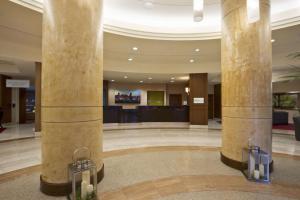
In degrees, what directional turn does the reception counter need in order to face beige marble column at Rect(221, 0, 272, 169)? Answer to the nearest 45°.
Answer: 0° — it already faces it

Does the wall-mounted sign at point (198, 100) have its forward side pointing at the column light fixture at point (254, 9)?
yes

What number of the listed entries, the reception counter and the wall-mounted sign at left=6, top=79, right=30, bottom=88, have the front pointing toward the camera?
2

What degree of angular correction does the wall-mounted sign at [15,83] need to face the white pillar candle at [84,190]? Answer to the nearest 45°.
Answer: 0° — it already faces it

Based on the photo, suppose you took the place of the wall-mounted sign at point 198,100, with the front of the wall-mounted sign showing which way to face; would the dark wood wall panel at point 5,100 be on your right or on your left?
on your right

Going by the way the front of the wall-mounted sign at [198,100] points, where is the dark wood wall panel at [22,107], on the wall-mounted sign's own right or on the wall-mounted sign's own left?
on the wall-mounted sign's own right

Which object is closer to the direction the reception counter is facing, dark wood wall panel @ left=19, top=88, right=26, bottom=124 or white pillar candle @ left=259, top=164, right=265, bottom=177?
the white pillar candle

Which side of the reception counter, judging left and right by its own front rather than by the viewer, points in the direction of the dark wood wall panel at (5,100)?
right

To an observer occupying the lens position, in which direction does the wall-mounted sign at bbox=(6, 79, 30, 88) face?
facing the viewer

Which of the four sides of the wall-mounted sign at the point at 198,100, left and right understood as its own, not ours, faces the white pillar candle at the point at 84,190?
front

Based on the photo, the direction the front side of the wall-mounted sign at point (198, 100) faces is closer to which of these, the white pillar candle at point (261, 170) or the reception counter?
the white pillar candle

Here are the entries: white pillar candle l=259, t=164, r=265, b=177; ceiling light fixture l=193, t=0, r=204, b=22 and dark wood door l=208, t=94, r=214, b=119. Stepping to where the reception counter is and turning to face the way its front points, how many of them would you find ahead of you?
2

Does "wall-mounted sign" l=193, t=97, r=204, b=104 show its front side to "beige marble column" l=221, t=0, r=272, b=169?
yes

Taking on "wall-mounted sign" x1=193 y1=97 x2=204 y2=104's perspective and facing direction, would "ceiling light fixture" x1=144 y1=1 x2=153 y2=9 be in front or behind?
in front
